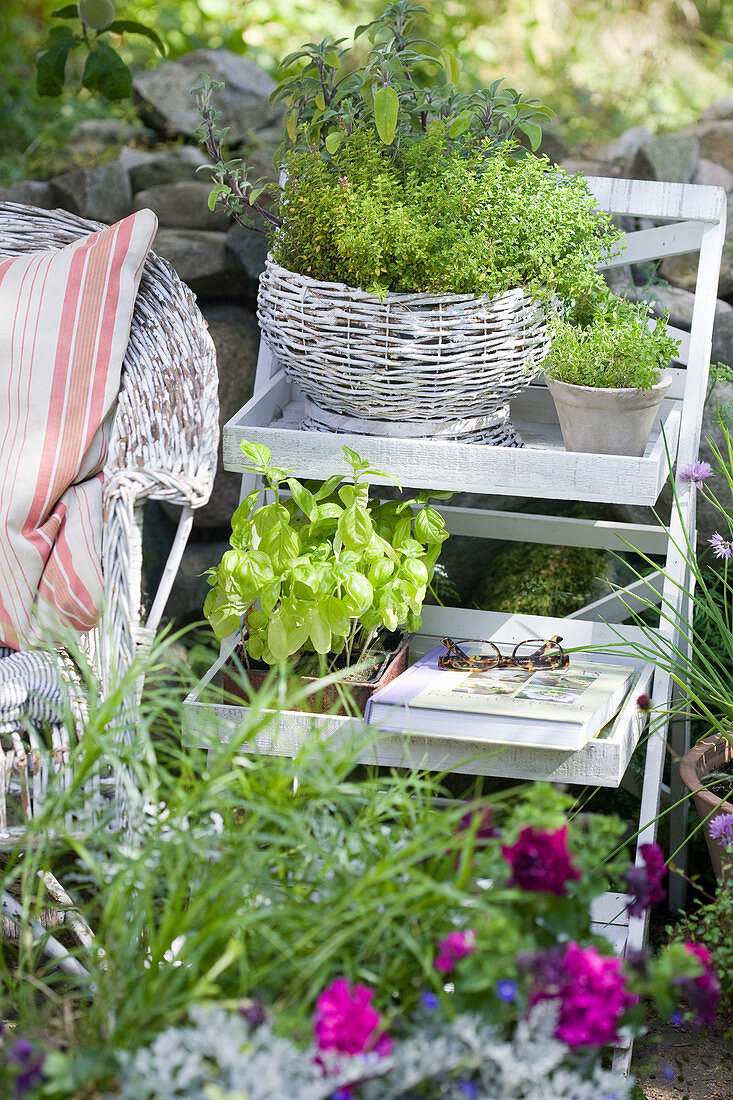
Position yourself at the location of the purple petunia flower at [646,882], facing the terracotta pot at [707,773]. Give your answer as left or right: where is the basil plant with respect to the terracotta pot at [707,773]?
left

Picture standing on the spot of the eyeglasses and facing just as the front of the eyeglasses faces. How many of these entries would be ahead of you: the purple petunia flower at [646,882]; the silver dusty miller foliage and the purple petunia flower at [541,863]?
3

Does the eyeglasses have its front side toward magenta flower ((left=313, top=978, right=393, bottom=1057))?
yes

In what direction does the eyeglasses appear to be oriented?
toward the camera

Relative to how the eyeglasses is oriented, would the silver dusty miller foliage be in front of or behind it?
in front

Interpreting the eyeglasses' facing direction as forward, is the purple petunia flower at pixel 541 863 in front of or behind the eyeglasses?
in front

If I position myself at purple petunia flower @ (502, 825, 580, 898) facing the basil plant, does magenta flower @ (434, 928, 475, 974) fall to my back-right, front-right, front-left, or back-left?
back-left

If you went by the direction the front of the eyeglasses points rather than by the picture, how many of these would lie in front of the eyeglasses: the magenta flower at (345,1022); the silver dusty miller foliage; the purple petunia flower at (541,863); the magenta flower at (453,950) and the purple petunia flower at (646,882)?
5

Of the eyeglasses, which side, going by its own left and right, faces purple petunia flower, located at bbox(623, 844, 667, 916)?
front
